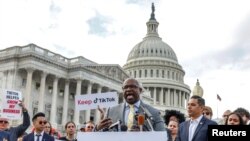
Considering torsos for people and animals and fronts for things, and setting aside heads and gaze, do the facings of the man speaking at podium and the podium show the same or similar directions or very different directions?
same or similar directions

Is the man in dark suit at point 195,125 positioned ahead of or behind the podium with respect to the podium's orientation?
behind

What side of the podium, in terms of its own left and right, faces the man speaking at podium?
back

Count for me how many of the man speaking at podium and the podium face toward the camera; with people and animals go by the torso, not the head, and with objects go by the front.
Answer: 2

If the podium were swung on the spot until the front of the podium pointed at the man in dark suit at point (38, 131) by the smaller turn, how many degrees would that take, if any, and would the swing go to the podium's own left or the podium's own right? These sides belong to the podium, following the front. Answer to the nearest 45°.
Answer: approximately 135° to the podium's own right

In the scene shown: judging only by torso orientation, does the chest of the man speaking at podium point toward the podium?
yes

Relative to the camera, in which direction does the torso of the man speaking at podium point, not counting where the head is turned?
toward the camera

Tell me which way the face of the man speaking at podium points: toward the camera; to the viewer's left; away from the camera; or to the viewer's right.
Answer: toward the camera

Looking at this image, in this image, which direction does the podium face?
toward the camera

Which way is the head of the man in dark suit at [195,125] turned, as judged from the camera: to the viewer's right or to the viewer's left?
to the viewer's left

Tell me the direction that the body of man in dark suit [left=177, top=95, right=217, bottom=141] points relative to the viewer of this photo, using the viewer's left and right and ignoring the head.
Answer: facing the viewer and to the left of the viewer

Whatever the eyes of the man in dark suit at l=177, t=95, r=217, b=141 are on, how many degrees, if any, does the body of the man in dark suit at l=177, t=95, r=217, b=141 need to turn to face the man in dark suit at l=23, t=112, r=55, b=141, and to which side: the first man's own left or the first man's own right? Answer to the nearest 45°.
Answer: approximately 90° to the first man's own right
